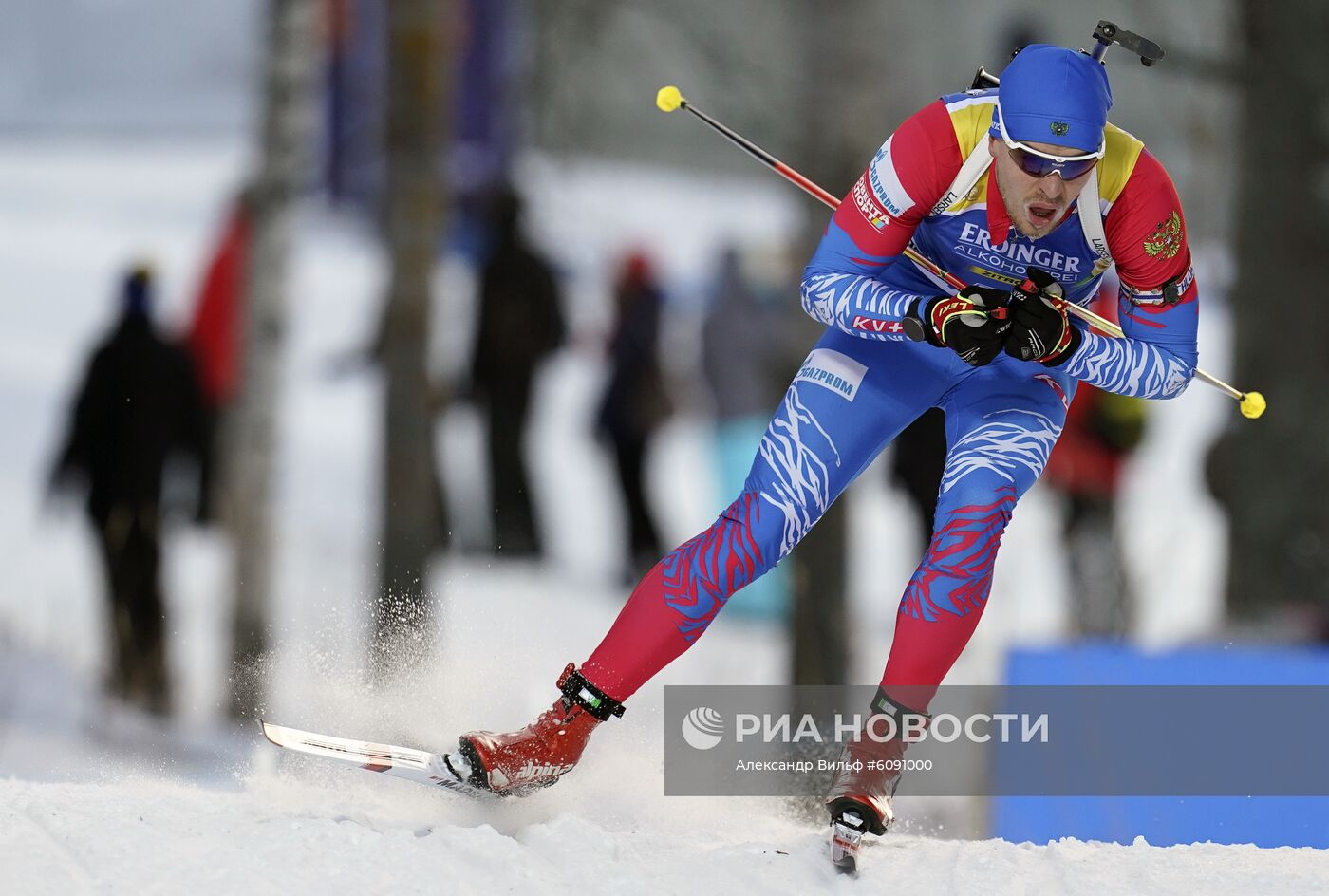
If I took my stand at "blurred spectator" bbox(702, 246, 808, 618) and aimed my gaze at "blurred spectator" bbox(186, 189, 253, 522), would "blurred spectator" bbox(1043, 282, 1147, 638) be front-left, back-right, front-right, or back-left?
back-left

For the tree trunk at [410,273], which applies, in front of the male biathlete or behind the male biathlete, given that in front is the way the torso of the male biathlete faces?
behind

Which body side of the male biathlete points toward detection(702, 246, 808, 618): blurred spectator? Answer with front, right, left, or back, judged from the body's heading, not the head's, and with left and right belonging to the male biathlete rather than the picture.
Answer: back

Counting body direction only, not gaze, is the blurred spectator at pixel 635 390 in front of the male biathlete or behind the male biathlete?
behind

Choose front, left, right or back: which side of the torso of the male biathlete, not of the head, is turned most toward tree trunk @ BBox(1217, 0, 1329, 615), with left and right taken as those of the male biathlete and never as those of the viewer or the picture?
back

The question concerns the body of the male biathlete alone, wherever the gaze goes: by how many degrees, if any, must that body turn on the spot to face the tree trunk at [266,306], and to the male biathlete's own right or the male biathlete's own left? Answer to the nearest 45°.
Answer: approximately 135° to the male biathlete's own right

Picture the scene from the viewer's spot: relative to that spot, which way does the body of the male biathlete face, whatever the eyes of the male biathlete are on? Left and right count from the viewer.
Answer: facing the viewer

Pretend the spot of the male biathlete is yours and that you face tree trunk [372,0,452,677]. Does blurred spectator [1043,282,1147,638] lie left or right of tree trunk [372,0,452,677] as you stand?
right

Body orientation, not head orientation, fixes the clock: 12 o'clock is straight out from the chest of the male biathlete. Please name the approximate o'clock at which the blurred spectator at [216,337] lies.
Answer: The blurred spectator is roughly at 5 o'clock from the male biathlete.

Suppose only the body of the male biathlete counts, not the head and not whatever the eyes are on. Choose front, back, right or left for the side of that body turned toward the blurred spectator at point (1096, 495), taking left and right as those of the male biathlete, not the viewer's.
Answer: back

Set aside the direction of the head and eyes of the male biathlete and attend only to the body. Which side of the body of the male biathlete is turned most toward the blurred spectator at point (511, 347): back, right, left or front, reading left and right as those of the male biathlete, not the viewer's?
back
